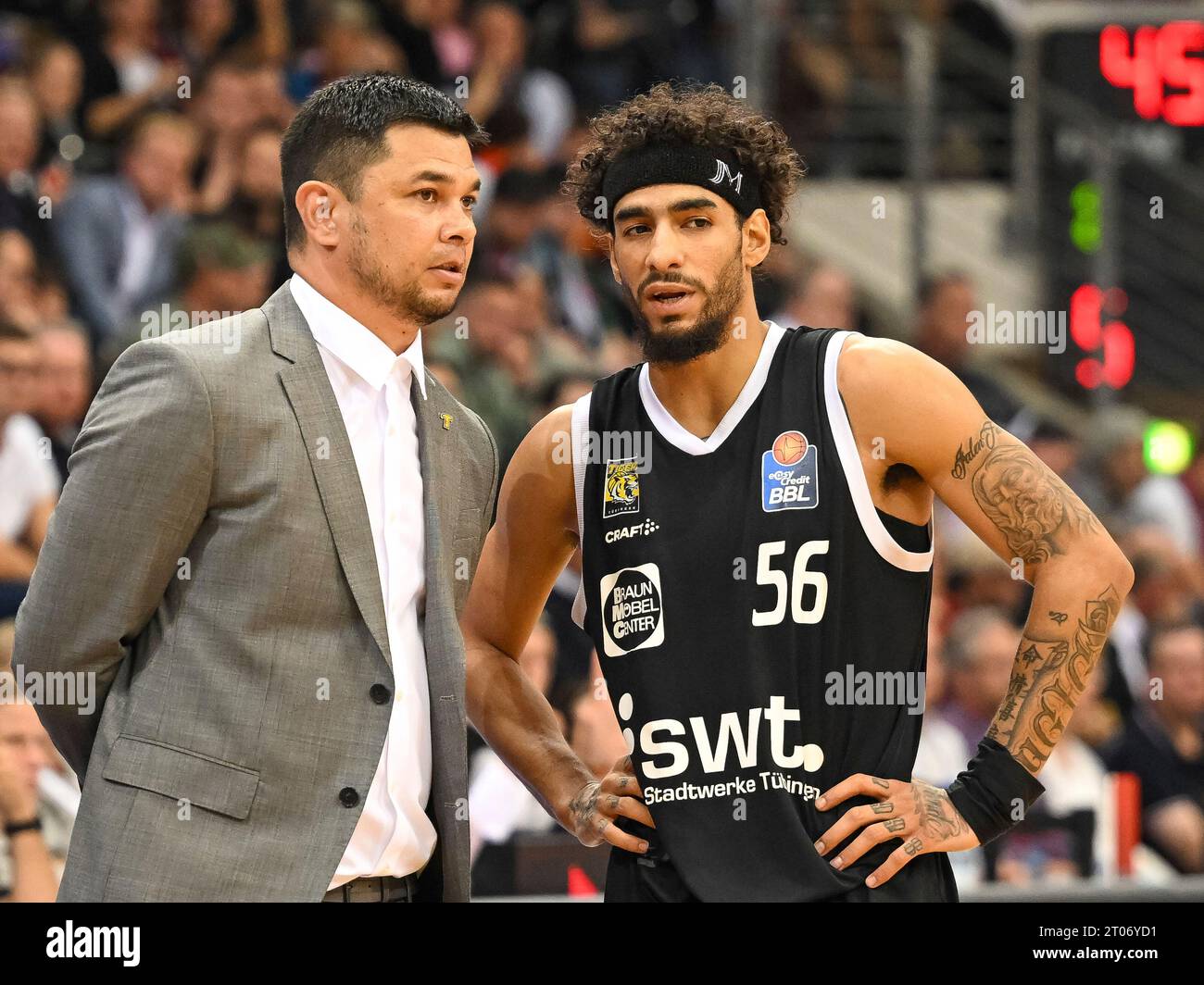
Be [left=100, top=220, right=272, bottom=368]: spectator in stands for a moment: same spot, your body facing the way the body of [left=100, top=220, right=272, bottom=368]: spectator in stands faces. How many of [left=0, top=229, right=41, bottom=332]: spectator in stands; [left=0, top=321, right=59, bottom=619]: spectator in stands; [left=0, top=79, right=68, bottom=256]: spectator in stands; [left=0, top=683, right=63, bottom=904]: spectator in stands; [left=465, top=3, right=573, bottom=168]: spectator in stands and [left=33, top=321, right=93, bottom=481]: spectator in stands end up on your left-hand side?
1

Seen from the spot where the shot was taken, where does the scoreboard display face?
facing the viewer

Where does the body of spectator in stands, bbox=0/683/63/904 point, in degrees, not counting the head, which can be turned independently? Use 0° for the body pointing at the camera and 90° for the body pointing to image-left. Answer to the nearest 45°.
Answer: approximately 315°

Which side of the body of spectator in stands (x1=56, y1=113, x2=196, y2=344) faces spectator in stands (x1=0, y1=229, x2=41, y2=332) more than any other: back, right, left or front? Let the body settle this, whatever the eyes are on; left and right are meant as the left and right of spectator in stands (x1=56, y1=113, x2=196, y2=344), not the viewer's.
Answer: right

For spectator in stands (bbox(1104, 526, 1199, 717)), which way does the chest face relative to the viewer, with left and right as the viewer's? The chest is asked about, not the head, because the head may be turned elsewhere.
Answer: facing the viewer and to the left of the viewer

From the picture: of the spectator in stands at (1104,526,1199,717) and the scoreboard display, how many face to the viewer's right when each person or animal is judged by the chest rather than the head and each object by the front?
0

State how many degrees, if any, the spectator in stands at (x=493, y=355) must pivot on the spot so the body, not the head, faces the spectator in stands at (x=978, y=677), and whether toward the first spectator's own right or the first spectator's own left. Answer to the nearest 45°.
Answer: approximately 45° to the first spectator's own left

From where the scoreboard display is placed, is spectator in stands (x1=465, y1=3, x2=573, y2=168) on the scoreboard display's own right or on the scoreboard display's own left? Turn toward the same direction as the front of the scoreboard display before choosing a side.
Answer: on the scoreboard display's own right

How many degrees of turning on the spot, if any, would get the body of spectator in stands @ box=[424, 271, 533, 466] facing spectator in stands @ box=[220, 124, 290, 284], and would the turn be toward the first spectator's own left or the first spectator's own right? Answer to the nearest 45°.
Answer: approximately 135° to the first spectator's own right

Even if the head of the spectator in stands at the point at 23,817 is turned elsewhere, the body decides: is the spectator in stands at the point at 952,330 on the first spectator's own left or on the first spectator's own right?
on the first spectator's own left

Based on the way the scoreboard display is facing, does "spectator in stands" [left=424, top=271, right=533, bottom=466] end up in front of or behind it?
in front
